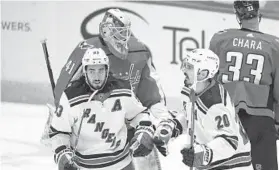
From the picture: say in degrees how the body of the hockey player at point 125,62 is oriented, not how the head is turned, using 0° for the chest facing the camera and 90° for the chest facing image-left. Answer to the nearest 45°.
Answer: approximately 315°

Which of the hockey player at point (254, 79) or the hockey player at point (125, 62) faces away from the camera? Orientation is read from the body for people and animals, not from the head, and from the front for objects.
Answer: the hockey player at point (254, 79)

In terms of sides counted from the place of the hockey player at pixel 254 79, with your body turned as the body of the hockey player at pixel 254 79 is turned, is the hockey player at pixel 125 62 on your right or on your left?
on your left

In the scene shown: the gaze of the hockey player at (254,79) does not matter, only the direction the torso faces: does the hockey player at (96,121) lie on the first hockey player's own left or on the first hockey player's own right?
on the first hockey player's own left

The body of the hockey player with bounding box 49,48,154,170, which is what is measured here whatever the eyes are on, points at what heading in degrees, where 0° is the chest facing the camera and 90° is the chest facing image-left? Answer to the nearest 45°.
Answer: approximately 0°

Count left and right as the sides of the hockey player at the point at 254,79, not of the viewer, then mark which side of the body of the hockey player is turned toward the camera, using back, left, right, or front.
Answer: back
